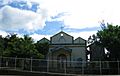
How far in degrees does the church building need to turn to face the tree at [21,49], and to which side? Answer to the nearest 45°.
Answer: approximately 45° to its right

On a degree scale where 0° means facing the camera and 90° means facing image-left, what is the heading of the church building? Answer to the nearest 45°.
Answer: approximately 0°

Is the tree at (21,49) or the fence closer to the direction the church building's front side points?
the fence

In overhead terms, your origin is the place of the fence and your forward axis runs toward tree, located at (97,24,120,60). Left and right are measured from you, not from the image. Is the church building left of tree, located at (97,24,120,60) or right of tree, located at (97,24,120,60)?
left

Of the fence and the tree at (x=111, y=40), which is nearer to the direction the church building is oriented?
the fence

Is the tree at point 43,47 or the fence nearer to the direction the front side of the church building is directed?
the fence

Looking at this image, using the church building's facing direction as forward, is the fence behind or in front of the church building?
in front

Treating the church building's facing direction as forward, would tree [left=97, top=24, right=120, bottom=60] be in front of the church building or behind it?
in front
